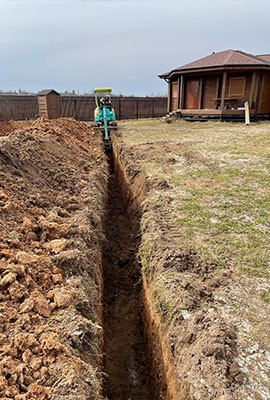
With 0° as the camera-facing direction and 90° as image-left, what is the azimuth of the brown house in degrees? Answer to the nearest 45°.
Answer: approximately 0°

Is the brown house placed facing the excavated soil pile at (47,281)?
yes

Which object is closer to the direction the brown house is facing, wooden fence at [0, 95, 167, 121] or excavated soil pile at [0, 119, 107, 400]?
the excavated soil pile

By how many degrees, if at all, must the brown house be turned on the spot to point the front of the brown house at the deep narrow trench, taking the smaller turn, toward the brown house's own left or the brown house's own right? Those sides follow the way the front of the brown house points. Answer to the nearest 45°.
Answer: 0° — it already faces it

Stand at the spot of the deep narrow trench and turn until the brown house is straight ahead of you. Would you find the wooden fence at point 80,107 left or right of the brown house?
left

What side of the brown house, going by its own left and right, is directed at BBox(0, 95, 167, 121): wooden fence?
right

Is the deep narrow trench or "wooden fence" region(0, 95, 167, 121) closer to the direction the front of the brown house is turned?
the deep narrow trench
